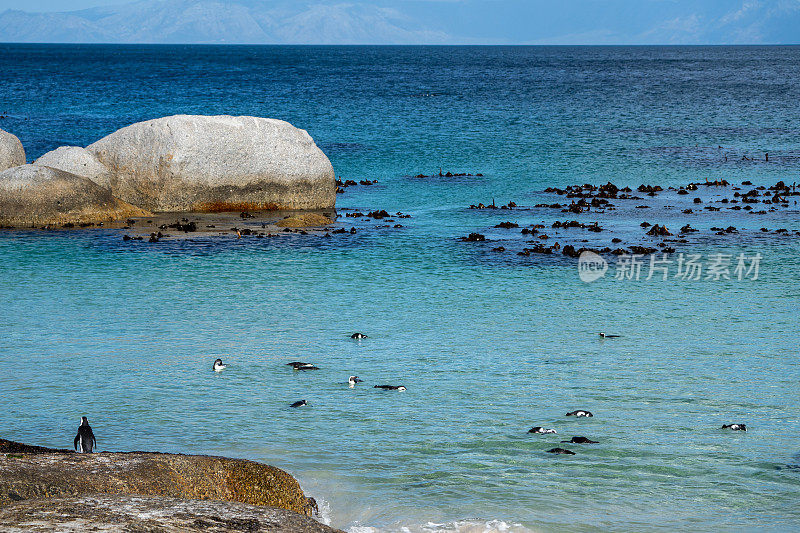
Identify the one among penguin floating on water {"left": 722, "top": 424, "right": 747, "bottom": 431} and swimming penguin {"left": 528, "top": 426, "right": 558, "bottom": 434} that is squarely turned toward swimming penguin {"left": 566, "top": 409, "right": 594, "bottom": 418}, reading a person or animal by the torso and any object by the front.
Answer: the penguin floating on water

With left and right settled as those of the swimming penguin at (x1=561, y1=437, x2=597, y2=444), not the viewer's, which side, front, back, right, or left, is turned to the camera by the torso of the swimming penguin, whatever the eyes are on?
left

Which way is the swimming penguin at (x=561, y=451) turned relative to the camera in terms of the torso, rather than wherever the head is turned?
to the viewer's left

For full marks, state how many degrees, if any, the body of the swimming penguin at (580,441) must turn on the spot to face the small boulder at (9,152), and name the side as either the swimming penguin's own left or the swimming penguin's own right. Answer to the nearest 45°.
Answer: approximately 45° to the swimming penguin's own right

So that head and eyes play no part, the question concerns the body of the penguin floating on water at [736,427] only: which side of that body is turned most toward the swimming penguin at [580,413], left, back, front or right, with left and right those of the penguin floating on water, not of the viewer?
front

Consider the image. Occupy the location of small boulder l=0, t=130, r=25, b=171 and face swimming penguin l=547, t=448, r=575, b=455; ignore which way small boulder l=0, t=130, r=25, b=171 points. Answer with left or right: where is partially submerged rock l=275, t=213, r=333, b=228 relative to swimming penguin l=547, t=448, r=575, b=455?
left

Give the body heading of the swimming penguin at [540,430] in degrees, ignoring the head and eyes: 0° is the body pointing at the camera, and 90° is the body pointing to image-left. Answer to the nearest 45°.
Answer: approximately 270°

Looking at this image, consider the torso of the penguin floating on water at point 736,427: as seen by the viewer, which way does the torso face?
to the viewer's left
